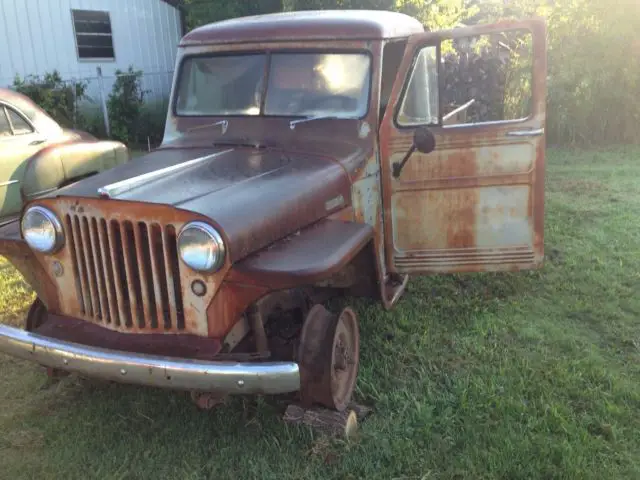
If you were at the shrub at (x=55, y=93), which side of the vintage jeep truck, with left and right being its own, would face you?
right

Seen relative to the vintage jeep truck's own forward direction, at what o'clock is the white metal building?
The white metal building is roughly at 4 o'clock from the vintage jeep truck.

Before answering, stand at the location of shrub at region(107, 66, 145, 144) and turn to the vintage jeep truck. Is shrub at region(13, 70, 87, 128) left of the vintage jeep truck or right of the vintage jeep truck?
right

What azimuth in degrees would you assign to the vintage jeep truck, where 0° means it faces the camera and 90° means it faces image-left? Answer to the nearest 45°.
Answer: approximately 45°

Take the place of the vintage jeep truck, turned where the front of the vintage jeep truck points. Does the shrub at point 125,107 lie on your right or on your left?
on your right
